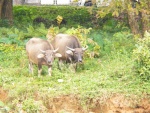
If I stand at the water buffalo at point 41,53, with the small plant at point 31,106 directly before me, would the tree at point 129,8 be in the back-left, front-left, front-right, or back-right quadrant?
back-left

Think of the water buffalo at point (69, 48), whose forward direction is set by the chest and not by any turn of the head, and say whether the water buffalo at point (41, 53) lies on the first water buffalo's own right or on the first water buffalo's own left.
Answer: on the first water buffalo's own right
